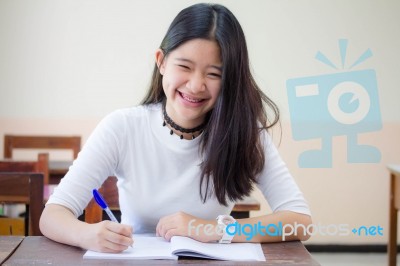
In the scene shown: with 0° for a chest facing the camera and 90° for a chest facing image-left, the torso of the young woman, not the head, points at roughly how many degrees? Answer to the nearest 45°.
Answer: approximately 0°

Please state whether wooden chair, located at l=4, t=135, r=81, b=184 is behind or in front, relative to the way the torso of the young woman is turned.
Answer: behind

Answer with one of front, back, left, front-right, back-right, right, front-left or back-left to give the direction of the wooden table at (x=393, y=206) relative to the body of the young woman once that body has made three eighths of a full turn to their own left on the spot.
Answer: front
